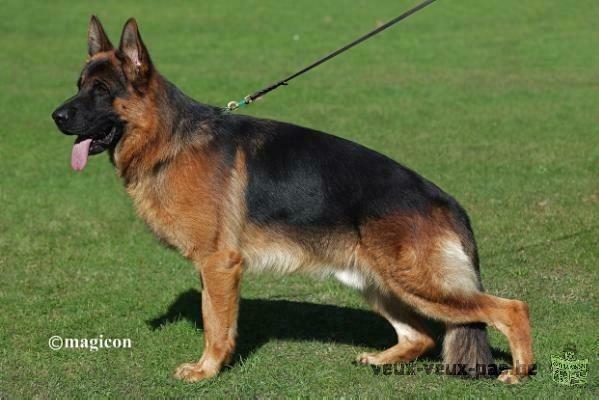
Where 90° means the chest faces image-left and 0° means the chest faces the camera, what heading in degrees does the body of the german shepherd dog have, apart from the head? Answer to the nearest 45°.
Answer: approximately 90°
